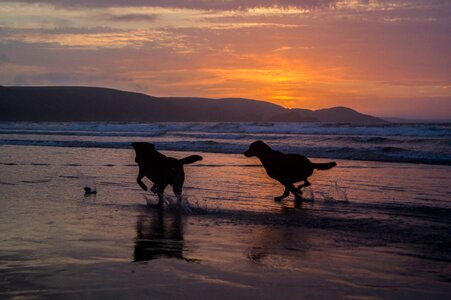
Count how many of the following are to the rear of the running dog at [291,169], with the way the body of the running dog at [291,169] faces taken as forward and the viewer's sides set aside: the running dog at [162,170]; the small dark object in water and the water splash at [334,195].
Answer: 1

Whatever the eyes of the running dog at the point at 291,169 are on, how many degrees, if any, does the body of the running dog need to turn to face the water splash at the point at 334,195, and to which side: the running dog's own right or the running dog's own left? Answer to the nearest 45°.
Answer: approximately 180°

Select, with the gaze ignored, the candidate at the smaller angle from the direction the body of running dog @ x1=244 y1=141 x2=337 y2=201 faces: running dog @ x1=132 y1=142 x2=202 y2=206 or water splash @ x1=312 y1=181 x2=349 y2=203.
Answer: the running dog

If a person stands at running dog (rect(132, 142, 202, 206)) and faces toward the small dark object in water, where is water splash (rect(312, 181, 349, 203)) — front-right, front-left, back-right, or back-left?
back-right

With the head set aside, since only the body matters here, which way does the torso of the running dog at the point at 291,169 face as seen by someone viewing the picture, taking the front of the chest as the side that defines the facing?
to the viewer's left

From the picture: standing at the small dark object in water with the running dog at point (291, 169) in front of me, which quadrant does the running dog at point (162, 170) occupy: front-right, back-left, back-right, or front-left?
front-right

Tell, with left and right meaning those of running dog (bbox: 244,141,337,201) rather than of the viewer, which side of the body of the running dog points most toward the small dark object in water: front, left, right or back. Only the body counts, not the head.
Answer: front

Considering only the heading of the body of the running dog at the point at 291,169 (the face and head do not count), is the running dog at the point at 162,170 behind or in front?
in front
